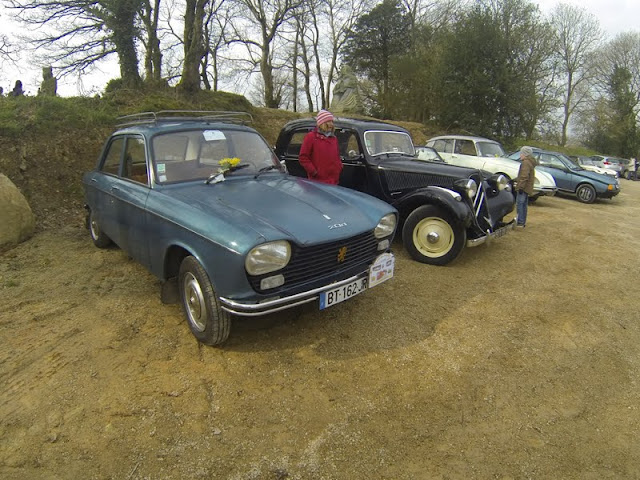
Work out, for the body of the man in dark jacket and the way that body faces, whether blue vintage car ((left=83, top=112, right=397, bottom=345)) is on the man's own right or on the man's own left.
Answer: on the man's own left

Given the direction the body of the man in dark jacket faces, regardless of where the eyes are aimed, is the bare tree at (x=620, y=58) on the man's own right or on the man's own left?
on the man's own right

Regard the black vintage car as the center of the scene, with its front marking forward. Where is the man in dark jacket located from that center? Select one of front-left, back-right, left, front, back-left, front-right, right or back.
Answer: left

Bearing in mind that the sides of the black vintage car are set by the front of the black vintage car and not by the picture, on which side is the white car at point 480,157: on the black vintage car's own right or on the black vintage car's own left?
on the black vintage car's own left

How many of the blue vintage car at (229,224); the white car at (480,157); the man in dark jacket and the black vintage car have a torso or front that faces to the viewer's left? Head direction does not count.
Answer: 1

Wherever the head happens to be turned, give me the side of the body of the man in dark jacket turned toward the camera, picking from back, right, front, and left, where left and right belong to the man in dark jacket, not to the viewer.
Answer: left

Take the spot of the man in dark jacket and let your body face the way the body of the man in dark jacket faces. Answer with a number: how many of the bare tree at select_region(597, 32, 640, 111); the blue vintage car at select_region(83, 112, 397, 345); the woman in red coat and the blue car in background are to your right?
2

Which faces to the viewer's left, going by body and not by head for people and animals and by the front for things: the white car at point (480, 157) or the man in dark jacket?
the man in dark jacket

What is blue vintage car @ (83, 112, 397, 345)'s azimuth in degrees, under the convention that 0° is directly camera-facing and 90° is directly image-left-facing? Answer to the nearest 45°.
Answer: approximately 315°

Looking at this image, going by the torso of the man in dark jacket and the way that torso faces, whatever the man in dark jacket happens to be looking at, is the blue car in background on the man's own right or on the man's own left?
on the man's own right
